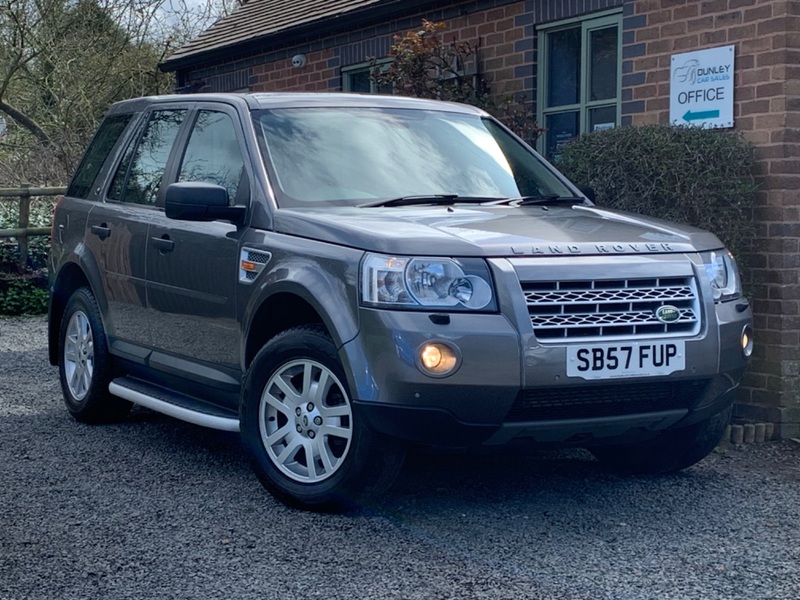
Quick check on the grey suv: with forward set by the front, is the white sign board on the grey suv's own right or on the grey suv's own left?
on the grey suv's own left

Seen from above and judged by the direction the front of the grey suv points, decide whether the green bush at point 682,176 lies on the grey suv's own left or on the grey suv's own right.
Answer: on the grey suv's own left

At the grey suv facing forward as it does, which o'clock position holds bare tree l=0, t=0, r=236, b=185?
The bare tree is roughly at 7 o'clock from the grey suv.

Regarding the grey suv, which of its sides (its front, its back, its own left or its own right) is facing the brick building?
left

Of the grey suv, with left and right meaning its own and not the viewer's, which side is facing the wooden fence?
back

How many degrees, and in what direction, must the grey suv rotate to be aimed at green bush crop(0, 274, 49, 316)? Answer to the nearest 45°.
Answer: approximately 180°

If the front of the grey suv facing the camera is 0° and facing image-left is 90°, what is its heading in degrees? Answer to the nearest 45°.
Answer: approximately 315°
